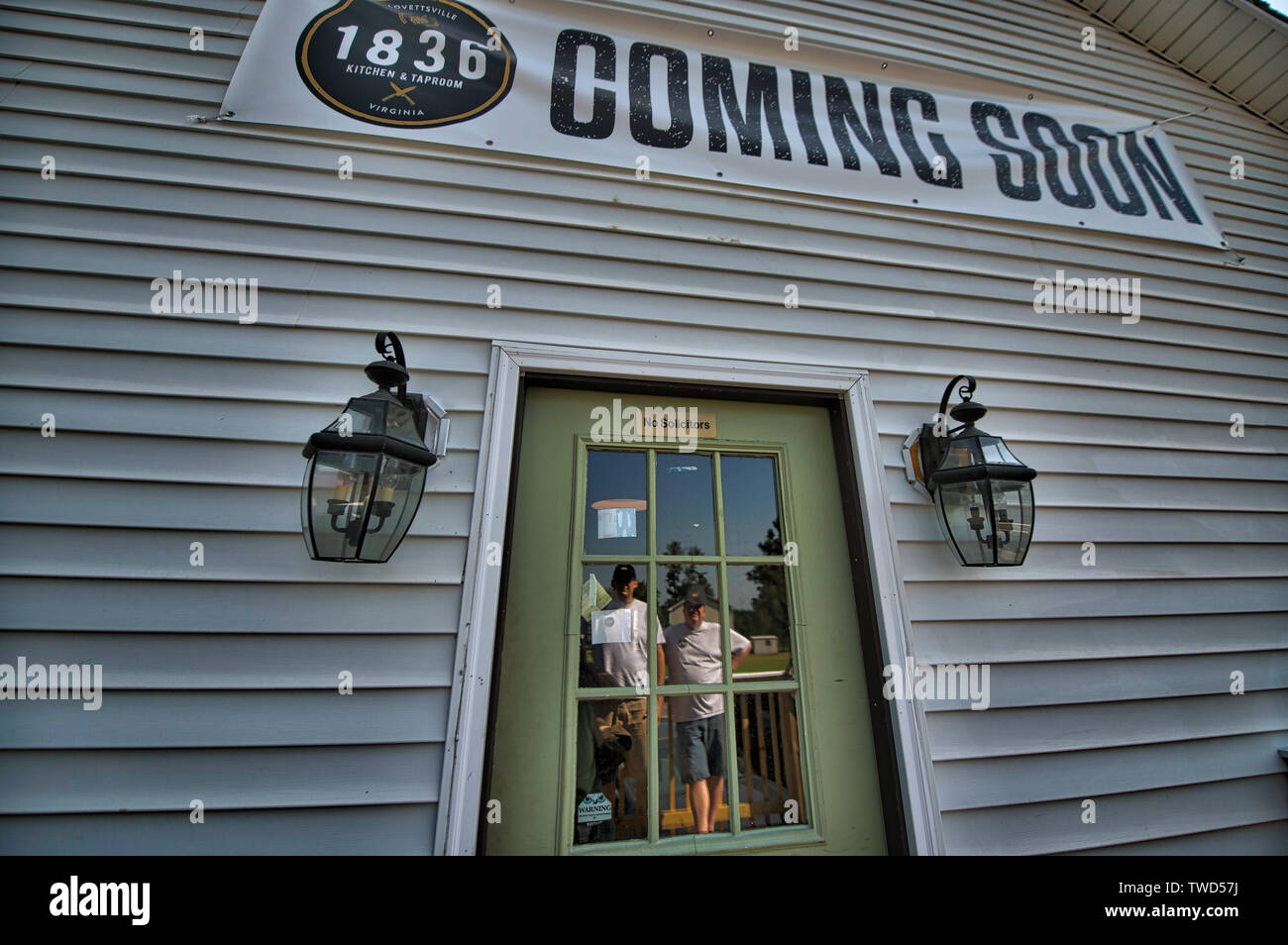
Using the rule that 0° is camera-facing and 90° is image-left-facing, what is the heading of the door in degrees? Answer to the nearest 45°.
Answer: approximately 0°
